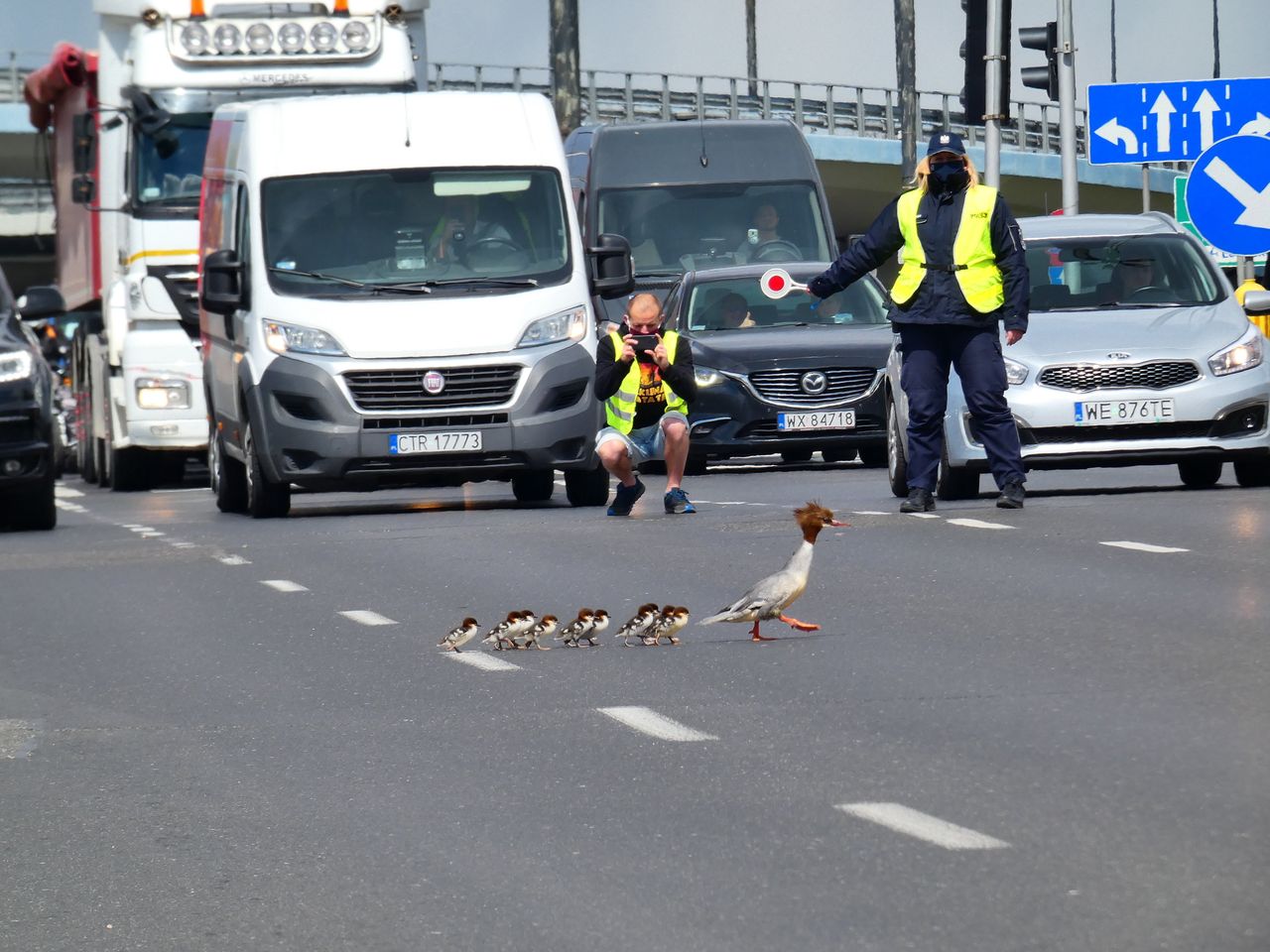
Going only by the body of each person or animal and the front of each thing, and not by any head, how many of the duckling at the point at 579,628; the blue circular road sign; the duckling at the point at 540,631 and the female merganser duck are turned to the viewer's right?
3

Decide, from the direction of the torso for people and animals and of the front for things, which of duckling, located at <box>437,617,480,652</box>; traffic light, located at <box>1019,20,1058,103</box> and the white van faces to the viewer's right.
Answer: the duckling

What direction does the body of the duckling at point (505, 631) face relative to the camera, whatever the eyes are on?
to the viewer's right

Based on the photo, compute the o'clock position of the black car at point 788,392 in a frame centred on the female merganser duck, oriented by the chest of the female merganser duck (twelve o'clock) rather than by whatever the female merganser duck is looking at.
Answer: The black car is roughly at 9 o'clock from the female merganser duck.

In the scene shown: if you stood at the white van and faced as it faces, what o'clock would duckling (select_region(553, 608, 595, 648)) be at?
The duckling is roughly at 12 o'clock from the white van.

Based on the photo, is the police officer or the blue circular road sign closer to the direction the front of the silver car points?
the police officer

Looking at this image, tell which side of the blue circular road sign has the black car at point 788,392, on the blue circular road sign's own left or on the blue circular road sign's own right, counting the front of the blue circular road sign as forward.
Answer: on the blue circular road sign's own right

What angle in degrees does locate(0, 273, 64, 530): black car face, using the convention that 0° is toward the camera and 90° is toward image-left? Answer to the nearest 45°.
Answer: approximately 0°

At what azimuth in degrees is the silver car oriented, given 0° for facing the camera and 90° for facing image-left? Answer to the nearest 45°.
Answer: approximately 0°

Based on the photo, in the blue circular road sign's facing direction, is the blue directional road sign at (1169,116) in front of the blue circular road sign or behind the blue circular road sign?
behind

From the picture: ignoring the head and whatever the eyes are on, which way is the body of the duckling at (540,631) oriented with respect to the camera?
to the viewer's right

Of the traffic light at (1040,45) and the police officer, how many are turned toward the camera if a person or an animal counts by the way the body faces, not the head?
1

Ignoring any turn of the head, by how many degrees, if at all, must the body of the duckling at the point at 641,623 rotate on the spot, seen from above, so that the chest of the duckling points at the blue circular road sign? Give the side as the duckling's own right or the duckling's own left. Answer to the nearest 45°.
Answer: approximately 90° to the duckling's own left

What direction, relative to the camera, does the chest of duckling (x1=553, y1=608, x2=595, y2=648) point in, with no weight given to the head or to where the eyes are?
to the viewer's right

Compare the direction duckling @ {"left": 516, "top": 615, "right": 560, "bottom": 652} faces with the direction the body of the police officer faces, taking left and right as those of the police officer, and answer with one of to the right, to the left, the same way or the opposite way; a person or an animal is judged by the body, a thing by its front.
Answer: to the left
